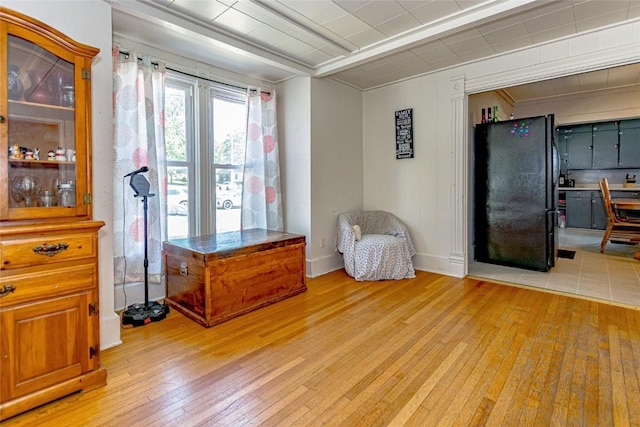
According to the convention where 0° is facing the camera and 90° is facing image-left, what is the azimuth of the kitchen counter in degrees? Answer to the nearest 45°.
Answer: approximately 0°

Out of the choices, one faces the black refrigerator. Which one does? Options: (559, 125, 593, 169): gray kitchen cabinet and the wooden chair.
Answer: the gray kitchen cabinet

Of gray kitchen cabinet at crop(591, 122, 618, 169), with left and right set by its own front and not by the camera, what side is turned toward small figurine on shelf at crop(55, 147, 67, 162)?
front

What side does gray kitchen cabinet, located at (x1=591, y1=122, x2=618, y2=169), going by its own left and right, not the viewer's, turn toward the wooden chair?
front

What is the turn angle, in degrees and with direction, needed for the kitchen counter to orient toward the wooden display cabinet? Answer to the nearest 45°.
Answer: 0° — it already faces it

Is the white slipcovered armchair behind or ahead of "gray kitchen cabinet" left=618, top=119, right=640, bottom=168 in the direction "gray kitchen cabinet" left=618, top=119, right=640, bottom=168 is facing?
ahead

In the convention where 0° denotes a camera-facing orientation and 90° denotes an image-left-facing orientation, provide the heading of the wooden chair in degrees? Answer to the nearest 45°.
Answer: approximately 270°

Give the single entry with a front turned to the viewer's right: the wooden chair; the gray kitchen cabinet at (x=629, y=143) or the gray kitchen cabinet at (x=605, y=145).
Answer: the wooden chair

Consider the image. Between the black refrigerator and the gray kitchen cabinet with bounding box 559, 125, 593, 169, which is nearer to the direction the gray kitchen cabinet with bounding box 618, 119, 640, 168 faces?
the black refrigerator

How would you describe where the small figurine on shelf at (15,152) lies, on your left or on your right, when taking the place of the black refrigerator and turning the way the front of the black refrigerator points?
on your right
